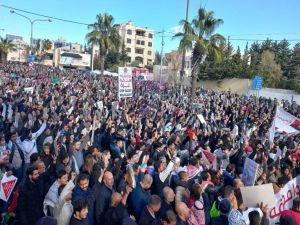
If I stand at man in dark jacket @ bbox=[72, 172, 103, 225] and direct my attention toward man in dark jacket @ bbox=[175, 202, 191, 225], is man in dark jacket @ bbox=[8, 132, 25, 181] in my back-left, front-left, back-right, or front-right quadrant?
back-left

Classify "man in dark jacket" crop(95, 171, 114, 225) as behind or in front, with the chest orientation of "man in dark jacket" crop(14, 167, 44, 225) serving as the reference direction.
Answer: in front

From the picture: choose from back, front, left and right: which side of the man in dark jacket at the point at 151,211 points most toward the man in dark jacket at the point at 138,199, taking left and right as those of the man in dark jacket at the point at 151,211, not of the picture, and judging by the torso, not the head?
left

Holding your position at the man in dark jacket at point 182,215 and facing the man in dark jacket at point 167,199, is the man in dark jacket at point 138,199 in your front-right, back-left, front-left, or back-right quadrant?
front-left

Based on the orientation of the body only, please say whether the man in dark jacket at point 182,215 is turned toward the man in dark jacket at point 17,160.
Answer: no

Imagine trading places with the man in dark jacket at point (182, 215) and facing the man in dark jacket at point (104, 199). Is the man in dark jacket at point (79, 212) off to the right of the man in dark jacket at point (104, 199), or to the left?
left

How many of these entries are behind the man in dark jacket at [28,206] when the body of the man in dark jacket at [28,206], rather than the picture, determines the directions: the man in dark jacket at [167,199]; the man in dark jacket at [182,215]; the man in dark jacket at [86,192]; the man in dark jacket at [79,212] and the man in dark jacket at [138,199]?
0

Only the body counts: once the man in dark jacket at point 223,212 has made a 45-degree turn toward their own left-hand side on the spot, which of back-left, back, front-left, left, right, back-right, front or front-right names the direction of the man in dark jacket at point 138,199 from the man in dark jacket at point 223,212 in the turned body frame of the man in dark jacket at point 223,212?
left

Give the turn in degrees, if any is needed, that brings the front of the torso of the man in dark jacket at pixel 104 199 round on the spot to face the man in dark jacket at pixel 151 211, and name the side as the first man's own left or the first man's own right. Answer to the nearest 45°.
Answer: approximately 45° to the first man's own right
